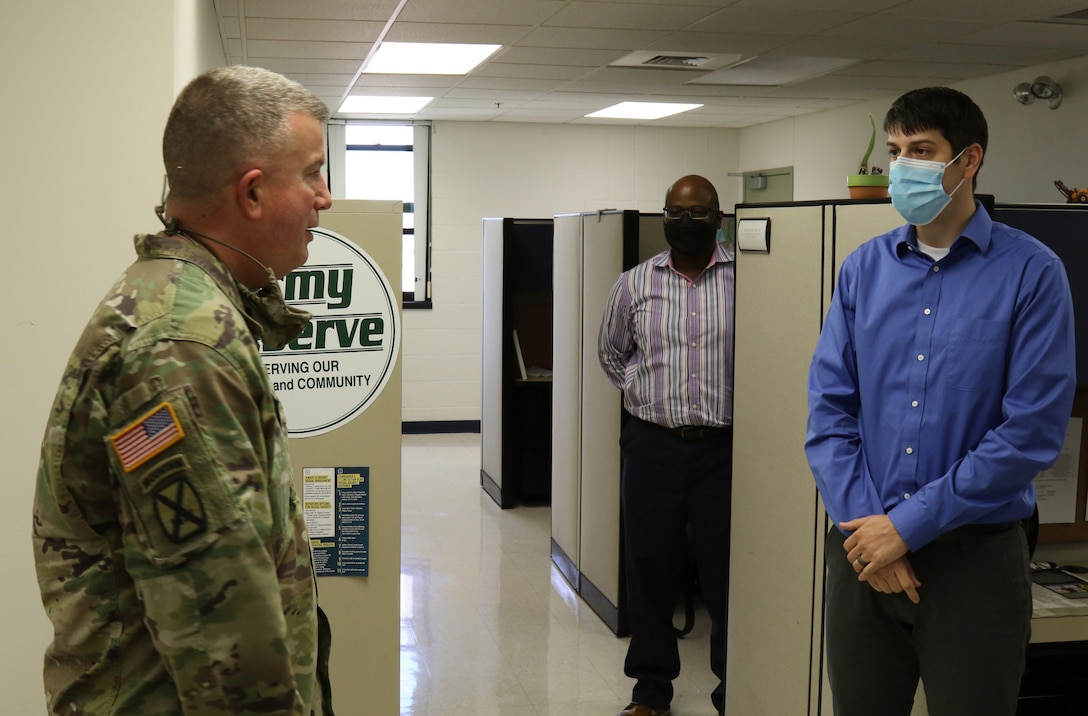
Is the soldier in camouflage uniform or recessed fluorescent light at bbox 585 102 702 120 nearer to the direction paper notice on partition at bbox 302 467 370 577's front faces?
the soldier in camouflage uniform

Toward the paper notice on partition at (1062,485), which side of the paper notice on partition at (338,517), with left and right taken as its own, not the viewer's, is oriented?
left

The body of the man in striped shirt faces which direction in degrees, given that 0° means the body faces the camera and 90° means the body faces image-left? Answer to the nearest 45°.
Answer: approximately 0°

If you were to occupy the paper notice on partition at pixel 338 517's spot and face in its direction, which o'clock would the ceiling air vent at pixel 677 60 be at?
The ceiling air vent is roughly at 7 o'clock from the paper notice on partition.

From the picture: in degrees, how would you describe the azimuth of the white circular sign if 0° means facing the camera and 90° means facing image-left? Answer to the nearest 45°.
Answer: approximately 0°

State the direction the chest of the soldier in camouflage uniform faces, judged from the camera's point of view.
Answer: to the viewer's right

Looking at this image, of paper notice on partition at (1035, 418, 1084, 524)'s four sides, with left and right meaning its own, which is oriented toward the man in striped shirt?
right

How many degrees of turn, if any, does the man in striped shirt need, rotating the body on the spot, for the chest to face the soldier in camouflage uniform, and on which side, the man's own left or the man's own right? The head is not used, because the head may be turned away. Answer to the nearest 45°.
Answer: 0° — they already face them

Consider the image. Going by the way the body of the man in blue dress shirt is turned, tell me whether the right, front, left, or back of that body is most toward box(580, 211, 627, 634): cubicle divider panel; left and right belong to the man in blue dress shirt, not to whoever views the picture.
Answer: right

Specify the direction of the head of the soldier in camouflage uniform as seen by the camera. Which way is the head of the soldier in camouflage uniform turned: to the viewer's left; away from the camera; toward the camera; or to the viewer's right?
to the viewer's right

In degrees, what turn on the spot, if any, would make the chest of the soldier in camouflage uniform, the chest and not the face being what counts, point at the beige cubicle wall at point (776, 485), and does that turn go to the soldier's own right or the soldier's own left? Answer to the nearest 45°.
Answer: approximately 45° to the soldier's own left
